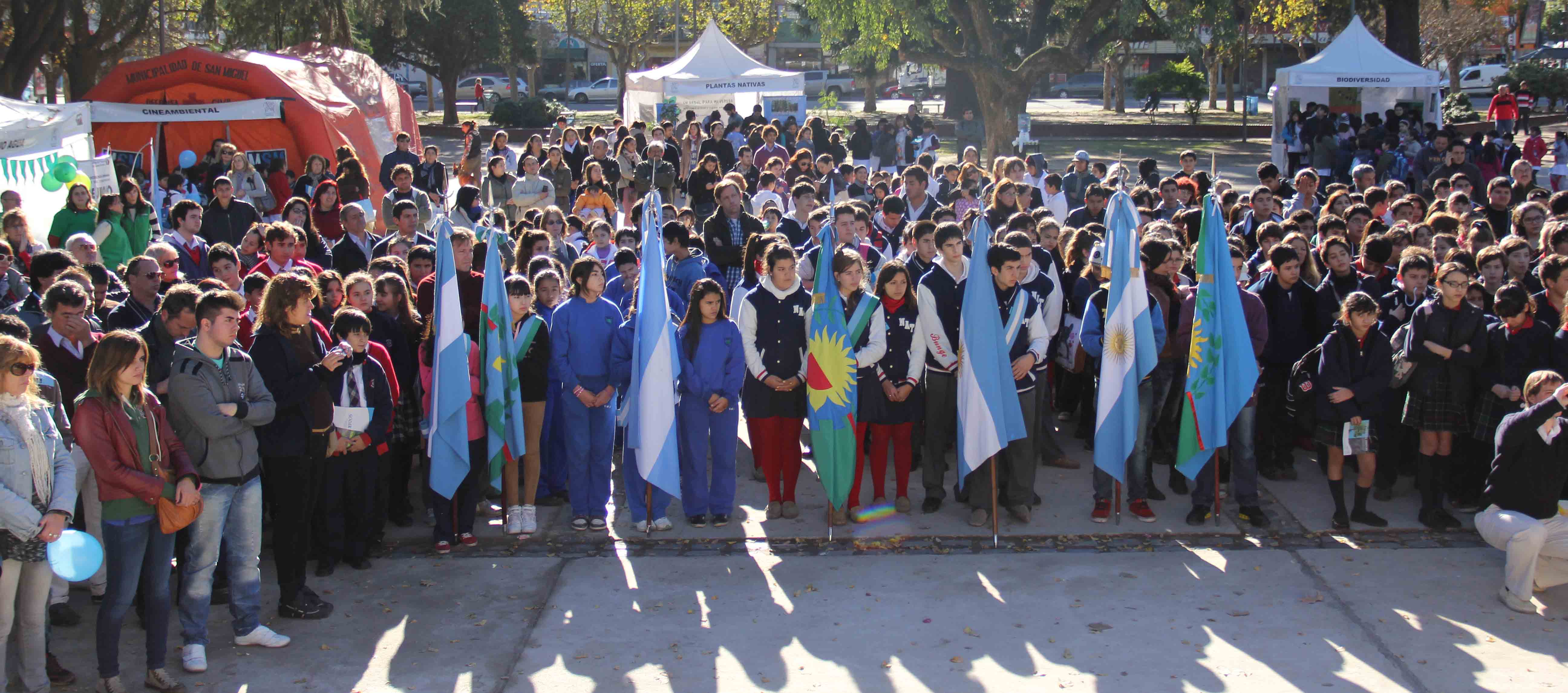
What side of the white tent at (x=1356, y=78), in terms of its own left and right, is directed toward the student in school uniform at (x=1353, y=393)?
front

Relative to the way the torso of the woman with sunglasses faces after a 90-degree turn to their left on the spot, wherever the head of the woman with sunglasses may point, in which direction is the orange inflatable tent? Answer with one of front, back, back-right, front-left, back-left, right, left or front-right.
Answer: front-left

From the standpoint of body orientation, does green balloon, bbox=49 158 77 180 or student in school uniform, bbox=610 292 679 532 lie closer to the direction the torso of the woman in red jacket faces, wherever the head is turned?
the student in school uniform

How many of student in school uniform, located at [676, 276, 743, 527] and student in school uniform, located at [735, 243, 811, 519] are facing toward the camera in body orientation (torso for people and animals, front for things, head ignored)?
2

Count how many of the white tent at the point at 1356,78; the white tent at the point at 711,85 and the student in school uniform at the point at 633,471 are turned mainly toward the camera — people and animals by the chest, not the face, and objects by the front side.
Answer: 3

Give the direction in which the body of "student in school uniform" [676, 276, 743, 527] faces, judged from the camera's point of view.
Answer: toward the camera

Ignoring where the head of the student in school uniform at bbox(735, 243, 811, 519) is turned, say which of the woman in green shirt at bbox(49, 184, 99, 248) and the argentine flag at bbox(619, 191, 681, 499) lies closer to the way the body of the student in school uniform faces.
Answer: the argentine flag

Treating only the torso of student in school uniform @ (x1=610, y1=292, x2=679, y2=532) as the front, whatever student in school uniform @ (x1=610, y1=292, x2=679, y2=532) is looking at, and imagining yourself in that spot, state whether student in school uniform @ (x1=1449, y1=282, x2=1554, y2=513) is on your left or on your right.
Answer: on your left

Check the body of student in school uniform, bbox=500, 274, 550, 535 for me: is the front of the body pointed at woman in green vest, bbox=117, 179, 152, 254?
no

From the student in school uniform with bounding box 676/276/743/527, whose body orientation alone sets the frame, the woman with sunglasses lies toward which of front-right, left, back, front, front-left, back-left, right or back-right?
front-right

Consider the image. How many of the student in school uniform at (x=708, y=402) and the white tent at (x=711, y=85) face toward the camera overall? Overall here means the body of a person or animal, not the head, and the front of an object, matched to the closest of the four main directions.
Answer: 2

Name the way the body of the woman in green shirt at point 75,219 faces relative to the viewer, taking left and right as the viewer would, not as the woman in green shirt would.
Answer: facing the viewer and to the right of the viewer

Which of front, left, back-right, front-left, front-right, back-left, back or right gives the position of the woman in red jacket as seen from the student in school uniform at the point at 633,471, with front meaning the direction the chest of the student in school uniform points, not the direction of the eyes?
front-right

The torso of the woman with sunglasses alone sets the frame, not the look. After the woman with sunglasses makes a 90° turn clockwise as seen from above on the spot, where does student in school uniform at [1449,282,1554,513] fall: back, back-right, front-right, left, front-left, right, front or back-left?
back-left

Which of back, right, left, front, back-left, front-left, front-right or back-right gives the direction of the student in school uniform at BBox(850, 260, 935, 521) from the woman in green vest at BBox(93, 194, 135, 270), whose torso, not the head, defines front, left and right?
front

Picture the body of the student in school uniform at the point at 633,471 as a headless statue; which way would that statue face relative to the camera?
toward the camera

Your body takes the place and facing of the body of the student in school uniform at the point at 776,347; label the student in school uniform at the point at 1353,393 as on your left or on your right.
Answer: on your left
